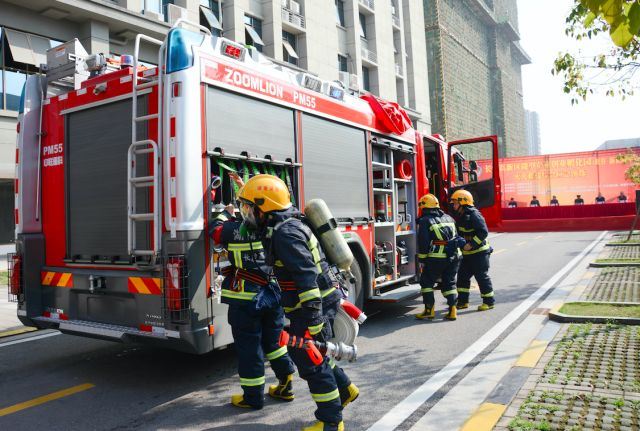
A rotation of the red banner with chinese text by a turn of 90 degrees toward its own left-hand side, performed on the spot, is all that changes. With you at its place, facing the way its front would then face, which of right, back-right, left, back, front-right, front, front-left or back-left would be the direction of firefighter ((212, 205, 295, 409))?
right

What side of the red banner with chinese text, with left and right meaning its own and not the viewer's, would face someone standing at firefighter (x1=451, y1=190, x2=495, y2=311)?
front

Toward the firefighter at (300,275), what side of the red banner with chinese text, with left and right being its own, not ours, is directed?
front

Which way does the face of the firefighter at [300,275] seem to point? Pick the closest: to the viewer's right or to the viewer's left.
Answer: to the viewer's left

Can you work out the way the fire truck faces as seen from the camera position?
facing away from the viewer and to the right of the viewer

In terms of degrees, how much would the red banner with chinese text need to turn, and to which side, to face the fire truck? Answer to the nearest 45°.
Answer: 0° — it already faces it

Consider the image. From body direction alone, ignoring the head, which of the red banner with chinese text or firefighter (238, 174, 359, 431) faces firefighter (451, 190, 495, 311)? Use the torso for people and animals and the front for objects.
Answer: the red banner with chinese text

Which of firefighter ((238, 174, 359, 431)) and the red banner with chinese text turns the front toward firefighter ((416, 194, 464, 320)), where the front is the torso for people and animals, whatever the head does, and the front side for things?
the red banner with chinese text

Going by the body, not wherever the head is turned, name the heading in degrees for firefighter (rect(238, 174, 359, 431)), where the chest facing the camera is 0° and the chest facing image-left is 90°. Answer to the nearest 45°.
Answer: approximately 90°

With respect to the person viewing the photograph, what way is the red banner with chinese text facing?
facing the viewer

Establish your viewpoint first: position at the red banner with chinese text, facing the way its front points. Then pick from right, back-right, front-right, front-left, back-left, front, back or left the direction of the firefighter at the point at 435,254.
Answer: front

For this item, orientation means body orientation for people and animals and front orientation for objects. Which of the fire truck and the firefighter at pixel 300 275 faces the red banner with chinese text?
the fire truck

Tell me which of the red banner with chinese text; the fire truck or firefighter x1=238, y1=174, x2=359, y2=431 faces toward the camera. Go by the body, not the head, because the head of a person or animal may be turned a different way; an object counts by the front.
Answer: the red banner with chinese text

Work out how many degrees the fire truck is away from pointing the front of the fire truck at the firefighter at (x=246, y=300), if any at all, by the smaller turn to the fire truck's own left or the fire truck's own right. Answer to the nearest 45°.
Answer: approximately 90° to the fire truck's own right

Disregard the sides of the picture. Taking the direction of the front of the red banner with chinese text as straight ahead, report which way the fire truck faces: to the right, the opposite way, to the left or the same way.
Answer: the opposite way
